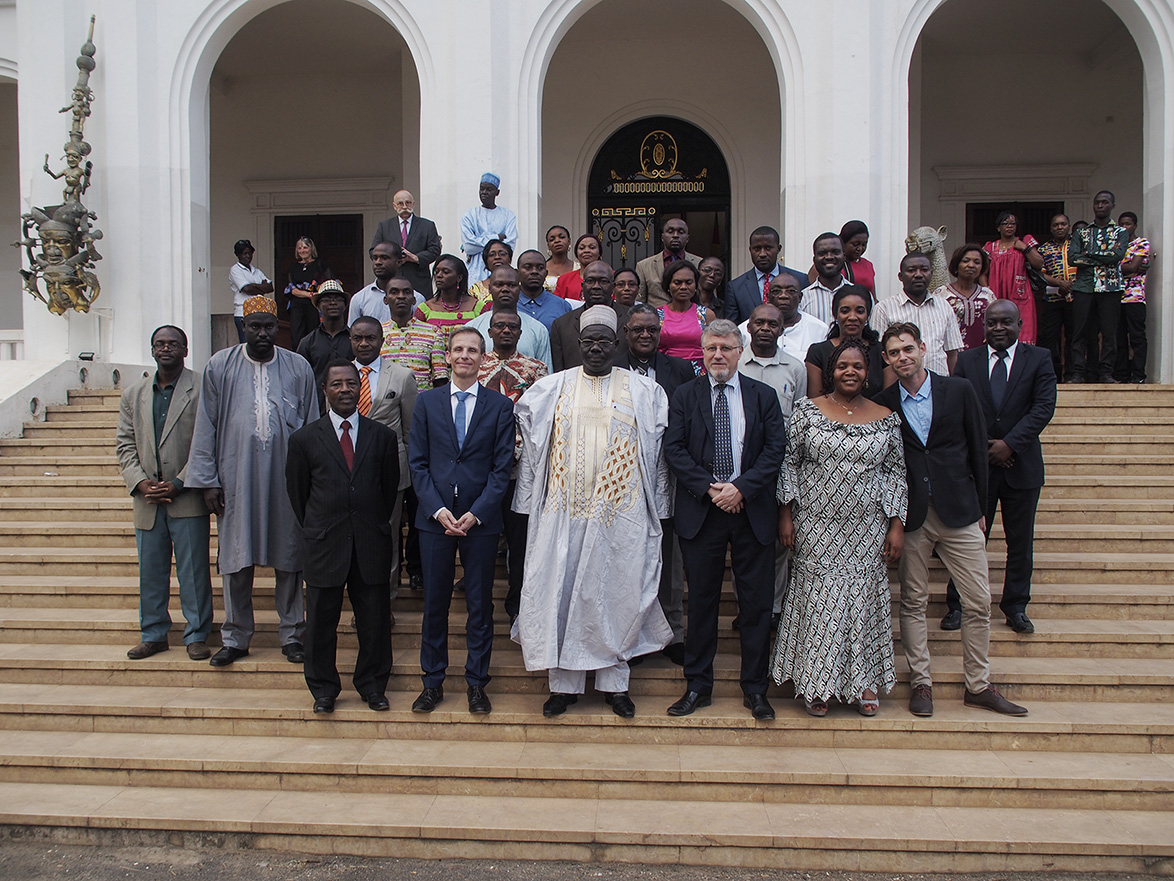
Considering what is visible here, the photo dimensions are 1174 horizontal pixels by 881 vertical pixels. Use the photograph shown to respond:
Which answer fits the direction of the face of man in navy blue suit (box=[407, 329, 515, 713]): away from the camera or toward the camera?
toward the camera

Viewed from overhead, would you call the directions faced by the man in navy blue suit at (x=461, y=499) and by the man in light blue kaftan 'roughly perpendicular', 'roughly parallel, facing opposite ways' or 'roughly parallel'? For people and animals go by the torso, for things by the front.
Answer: roughly parallel

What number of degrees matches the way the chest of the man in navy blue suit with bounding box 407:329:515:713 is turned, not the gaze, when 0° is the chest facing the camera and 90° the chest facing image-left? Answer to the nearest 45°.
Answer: approximately 0°

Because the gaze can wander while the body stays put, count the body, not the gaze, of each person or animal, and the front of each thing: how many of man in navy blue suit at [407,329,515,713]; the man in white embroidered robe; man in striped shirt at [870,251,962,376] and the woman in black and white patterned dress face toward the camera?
4

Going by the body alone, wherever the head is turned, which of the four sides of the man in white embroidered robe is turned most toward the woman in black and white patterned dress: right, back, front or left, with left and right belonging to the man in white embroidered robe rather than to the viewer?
left

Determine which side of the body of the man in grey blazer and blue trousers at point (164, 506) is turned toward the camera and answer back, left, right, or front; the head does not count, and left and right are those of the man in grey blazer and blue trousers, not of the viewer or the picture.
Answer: front

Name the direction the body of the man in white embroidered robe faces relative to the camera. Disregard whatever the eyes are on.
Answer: toward the camera

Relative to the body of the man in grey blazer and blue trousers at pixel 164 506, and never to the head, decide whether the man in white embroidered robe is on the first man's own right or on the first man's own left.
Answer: on the first man's own left

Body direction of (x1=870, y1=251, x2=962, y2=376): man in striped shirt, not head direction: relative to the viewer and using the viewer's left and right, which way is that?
facing the viewer

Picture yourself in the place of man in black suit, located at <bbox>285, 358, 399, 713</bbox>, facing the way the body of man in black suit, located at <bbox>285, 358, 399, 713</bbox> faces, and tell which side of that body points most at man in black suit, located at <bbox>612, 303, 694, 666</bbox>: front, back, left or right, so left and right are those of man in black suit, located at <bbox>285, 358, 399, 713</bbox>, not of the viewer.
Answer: left

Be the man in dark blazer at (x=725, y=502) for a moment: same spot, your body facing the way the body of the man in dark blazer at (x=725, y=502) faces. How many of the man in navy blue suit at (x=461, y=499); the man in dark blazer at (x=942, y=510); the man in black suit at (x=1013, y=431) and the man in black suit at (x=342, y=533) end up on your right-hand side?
2

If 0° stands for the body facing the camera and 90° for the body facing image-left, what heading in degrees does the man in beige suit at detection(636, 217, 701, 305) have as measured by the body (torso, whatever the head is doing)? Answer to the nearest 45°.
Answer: approximately 0°

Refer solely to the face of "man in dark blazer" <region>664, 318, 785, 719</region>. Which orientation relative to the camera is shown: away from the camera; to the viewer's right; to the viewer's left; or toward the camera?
toward the camera

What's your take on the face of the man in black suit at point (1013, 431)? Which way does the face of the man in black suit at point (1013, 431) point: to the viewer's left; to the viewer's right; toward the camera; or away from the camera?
toward the camera
